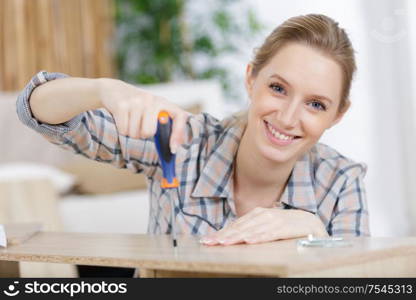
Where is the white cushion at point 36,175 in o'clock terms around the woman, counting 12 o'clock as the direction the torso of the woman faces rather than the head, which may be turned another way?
The white cushion is roughly at 5 o'clock from the woman.

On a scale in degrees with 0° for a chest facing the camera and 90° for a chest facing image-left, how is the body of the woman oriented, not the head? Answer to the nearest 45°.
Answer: approximately 0°

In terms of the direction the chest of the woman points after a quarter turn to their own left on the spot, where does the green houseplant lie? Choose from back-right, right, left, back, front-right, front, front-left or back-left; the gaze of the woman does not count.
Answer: left
